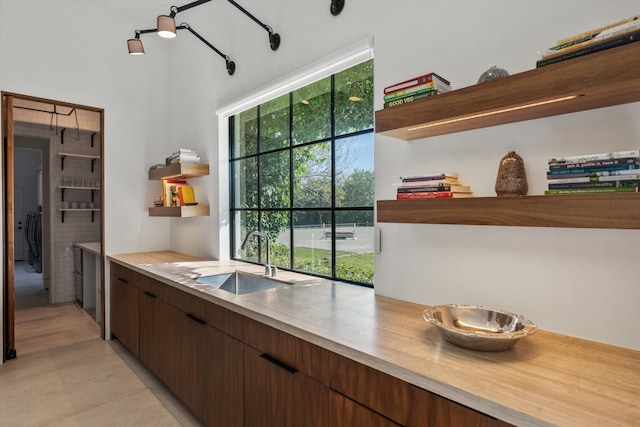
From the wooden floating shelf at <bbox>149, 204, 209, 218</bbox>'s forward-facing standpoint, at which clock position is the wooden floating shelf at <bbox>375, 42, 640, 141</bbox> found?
the wooden floating shelf at <bbox>375, 42, 640, 141</bbox> is roughly at 10 o'clock from the wooden floating shelf at <bbox>149, 204, 209, 218</bbox>.

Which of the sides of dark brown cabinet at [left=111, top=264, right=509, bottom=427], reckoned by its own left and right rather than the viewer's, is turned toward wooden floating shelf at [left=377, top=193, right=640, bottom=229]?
left

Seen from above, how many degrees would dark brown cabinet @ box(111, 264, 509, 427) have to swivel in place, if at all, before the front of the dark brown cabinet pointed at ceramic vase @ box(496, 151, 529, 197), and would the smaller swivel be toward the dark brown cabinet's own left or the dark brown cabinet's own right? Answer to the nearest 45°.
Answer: approximately 135° to the dark brown cabinet's own left

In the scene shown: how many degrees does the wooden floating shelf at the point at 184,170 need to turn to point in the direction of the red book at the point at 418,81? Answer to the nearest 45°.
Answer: approximately 45° to its left

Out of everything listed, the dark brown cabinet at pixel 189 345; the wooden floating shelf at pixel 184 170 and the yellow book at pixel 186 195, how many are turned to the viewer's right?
0

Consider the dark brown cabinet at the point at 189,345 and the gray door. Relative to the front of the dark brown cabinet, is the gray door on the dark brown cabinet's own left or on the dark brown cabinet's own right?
on the dark brown cabinet's own right

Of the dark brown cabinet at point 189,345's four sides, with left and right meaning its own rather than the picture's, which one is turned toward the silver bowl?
left

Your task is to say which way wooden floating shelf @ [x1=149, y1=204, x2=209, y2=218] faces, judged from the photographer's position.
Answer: facing the viewer and to the left of the viewer

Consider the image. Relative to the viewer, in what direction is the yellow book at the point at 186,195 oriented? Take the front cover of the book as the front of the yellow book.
toward the camera
